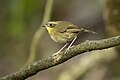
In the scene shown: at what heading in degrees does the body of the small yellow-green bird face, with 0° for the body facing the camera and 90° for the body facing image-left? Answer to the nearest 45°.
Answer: approximately 90°
